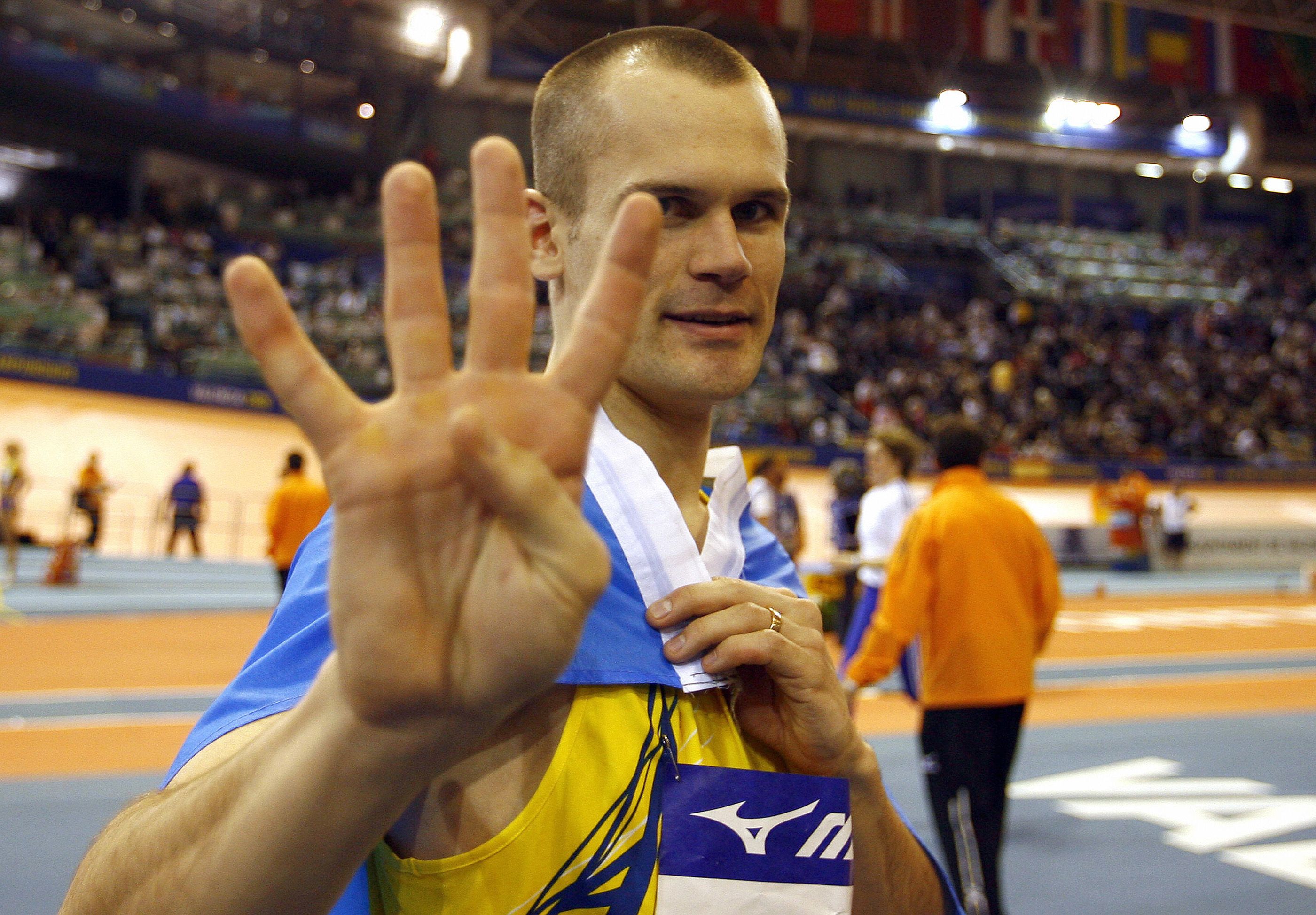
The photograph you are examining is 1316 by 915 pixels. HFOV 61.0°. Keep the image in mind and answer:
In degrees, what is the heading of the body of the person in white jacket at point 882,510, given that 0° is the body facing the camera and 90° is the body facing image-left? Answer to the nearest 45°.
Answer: approximately 90°

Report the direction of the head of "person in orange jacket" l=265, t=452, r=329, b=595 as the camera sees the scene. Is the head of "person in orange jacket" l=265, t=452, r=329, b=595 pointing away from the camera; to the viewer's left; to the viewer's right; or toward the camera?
away from the camera

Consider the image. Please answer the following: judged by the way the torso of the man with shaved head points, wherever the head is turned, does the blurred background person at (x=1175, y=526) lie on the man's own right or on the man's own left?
on the man's own left

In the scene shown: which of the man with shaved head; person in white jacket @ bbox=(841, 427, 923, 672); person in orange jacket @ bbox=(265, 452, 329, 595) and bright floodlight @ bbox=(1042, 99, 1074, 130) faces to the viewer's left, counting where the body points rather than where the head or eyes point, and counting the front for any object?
the person in white jacket

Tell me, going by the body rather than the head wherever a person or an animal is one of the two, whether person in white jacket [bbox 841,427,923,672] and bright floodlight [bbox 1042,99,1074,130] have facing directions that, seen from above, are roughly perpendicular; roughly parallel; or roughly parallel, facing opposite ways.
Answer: roughly perpendicular

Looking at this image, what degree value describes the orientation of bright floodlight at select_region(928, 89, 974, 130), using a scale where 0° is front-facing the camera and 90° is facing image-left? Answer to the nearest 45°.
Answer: approximately 0°

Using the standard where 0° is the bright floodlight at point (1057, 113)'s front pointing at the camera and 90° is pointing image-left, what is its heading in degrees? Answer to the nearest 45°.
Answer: approximately 0°

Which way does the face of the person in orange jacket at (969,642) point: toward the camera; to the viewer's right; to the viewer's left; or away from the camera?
away from the camera

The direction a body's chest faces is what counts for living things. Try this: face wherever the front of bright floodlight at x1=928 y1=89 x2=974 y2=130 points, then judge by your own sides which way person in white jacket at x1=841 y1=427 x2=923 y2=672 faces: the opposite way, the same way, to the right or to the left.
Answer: to the right

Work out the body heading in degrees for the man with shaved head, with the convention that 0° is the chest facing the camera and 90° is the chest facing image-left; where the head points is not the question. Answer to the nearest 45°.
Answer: approximately 315°
